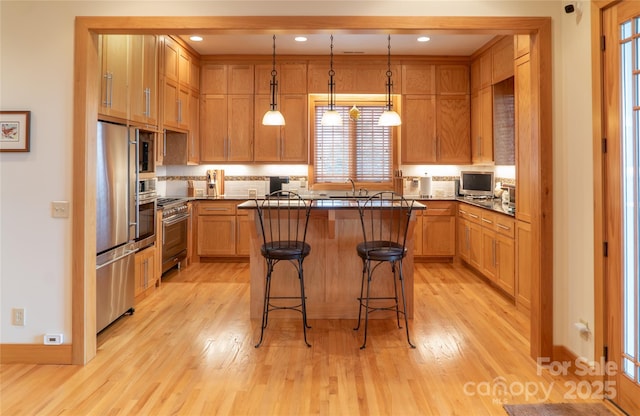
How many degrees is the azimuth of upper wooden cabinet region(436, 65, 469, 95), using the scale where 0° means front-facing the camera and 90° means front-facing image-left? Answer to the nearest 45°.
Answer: approximately 0°

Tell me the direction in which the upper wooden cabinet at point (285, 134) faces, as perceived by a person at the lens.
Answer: facing the viewer

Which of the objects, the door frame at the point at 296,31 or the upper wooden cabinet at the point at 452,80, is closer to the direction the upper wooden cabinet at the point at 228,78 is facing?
the door frame

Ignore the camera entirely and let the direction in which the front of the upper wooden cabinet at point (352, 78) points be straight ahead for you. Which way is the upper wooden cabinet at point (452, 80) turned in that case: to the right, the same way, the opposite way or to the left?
the same way

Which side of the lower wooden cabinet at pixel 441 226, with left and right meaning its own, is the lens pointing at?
front

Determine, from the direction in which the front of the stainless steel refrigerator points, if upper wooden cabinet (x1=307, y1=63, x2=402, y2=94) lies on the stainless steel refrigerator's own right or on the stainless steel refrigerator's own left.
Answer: on the stainless steel refrigerator's own left

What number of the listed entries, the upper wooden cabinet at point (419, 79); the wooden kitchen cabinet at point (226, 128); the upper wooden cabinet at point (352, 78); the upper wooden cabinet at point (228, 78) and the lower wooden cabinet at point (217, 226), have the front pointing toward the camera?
5

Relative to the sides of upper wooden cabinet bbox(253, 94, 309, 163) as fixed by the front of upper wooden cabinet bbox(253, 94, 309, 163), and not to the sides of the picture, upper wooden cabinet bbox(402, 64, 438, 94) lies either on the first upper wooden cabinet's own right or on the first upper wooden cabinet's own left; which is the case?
on the first upper wooden cabinet's own left

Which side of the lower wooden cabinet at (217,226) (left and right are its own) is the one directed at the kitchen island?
front

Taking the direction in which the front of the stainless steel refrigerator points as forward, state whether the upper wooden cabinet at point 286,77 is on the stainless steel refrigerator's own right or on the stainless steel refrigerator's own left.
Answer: on the stainless steel refrigerator's own left

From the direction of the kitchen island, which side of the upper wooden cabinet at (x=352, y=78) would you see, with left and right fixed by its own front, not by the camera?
front

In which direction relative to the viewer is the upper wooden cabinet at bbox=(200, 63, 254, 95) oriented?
toward the camera

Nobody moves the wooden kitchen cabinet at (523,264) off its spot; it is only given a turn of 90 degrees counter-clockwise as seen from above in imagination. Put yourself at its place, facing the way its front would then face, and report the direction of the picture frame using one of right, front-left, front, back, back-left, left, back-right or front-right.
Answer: right
